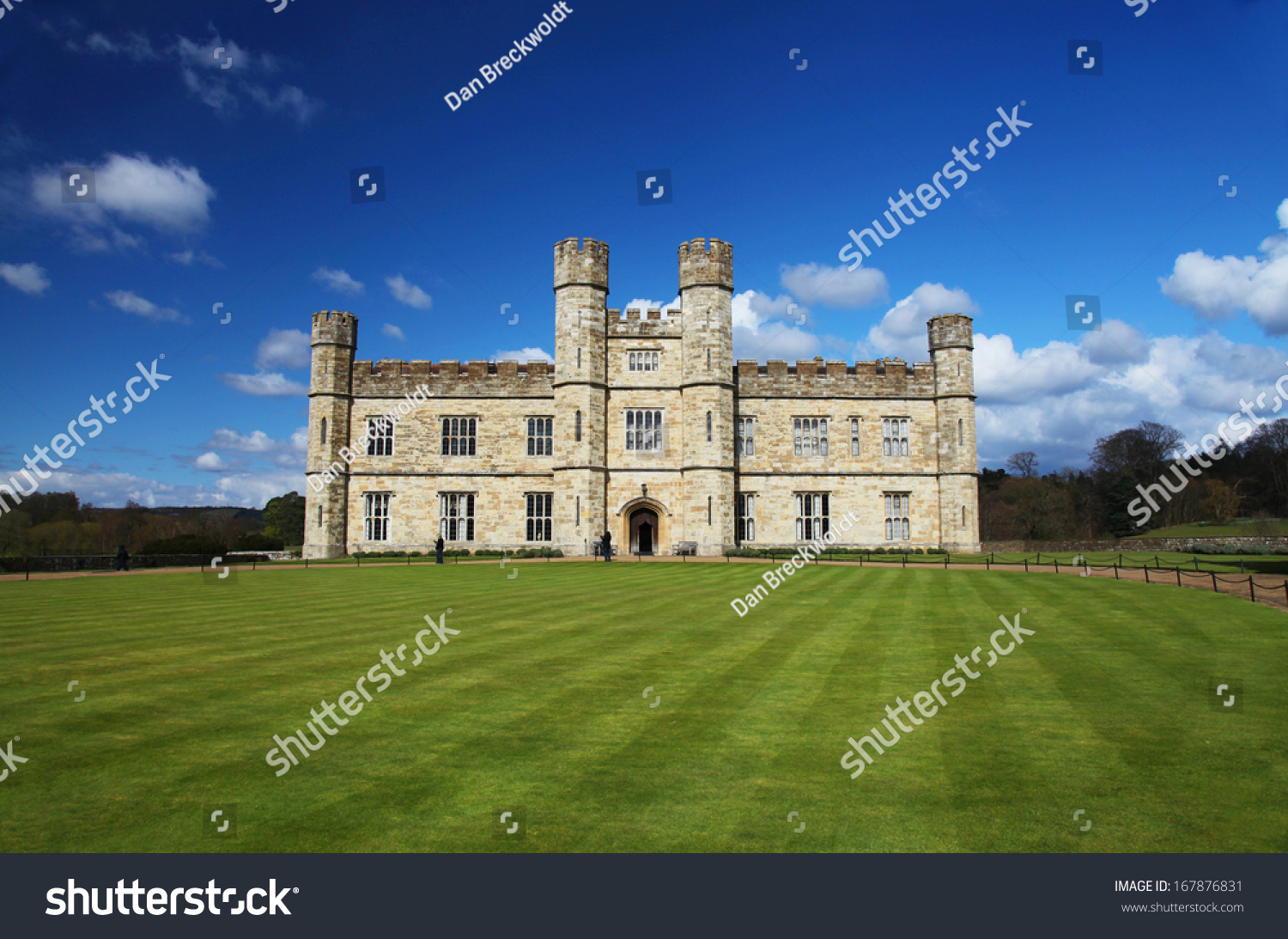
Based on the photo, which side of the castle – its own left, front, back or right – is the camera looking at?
front
